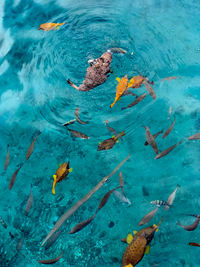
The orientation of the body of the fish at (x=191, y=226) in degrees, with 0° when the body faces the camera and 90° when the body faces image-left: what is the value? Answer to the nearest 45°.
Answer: approximately 270°

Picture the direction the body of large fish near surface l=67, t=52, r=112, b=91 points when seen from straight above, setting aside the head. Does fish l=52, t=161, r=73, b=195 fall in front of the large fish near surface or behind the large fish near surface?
behind
